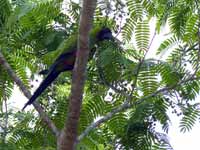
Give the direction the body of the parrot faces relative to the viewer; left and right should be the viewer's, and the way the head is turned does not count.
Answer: facing to the right of the viewer
